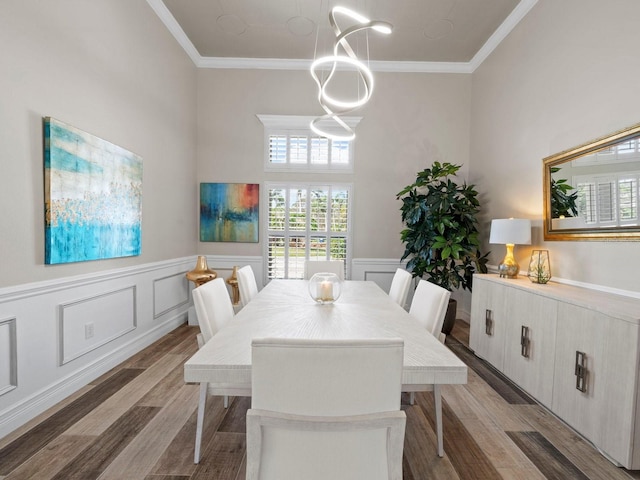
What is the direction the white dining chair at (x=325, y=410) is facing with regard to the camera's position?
facing away from the viewer

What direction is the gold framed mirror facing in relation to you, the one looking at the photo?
facing the viewer and to the left of the viewer

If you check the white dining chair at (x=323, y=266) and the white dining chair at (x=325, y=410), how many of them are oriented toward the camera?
1

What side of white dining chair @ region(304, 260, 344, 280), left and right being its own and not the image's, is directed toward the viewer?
front

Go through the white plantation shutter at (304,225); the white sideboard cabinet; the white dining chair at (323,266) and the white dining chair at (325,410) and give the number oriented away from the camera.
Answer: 1

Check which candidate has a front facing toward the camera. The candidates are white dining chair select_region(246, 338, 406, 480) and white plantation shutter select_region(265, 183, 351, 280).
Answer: the white plantation shutter

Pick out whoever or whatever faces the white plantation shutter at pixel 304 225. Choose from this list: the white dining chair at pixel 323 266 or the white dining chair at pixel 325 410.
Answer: the white dining chair at pixel 325 410

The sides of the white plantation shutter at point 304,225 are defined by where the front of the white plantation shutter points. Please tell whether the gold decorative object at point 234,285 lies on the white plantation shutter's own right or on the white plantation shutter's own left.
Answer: on the white plantation shutter's own right

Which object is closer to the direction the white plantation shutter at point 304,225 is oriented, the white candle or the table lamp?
the white candle

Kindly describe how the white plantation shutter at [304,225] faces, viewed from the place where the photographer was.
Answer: facing the viewer

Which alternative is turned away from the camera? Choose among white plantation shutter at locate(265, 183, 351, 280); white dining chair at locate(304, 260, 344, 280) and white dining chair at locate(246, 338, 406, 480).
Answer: white dining chair at locate(246, 338, 406, 480)

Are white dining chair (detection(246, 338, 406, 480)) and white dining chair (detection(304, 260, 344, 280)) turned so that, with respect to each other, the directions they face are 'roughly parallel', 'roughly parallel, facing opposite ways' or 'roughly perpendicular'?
roughly parallel, facing opposite ways

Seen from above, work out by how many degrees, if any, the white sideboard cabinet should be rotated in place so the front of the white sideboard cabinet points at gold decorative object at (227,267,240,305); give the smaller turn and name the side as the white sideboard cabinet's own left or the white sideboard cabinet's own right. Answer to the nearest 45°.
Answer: approximately 45° to the white sideboard cabinet's own right

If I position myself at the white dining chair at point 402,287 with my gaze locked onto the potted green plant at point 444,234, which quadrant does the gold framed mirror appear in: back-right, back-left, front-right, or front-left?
front-right

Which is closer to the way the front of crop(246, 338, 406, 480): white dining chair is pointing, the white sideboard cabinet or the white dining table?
the white dining table

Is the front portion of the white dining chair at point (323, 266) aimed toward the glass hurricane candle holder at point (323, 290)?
yes

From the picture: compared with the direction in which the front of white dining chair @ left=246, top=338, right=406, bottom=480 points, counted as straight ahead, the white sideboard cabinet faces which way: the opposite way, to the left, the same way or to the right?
to the left

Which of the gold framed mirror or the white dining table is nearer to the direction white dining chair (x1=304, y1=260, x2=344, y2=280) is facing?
the white dining table

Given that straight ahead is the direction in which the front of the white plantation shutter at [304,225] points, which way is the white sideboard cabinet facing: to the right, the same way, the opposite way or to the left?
to the right
